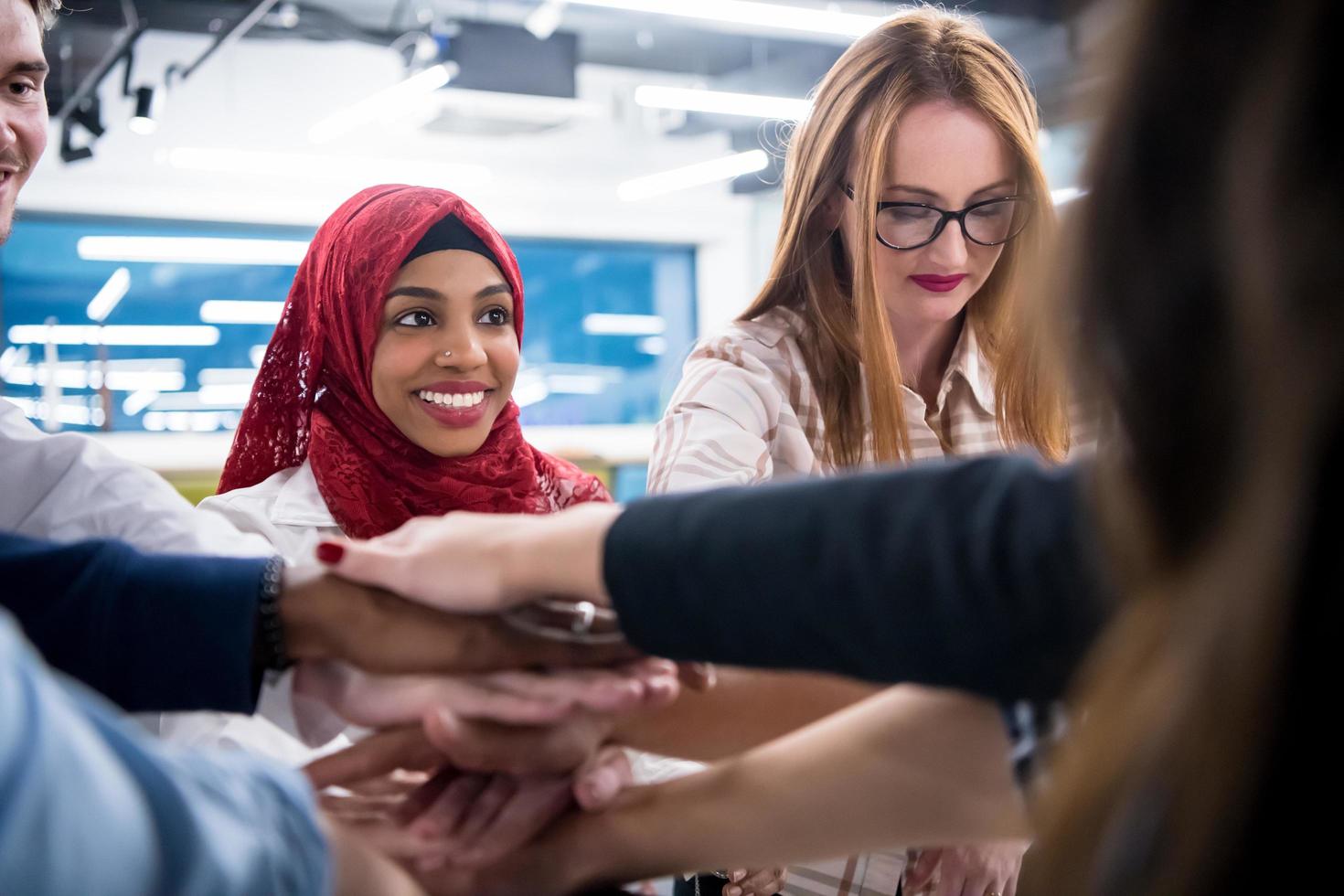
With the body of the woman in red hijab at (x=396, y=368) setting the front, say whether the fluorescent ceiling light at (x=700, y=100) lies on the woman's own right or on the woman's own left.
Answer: on the woman's own left

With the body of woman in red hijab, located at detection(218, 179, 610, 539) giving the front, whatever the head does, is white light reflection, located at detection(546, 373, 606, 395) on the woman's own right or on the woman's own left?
on the woman's own left

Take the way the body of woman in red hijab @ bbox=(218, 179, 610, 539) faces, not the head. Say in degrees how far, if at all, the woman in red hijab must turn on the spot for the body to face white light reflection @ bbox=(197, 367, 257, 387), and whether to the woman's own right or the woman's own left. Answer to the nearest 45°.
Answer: approximately 135° to the woman's own left

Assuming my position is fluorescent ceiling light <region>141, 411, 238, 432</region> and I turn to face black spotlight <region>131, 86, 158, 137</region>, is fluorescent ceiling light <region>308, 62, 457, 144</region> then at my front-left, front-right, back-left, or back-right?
front-left

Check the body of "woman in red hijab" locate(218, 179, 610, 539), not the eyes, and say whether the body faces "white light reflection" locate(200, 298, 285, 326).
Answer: no

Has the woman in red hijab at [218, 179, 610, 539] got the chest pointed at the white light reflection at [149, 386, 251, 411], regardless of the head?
no

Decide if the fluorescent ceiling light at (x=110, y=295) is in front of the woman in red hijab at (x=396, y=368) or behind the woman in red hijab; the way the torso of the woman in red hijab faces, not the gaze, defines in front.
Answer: behind

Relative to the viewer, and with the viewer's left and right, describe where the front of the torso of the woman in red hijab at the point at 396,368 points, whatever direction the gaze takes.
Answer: facing the viewer and to the right of the viewer

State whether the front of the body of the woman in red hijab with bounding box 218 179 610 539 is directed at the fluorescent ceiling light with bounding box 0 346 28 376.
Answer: no

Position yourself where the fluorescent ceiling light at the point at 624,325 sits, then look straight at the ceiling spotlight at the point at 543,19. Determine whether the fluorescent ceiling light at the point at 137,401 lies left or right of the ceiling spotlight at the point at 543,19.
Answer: right

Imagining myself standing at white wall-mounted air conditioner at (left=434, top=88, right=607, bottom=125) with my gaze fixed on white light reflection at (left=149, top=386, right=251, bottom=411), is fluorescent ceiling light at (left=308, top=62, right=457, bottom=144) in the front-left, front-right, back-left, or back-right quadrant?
front-left

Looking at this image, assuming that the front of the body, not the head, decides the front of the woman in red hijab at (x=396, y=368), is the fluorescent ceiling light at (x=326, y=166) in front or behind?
behind
